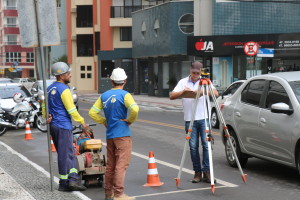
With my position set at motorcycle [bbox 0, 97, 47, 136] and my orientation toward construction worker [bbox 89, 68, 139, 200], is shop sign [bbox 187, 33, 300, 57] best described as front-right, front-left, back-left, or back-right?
back-left

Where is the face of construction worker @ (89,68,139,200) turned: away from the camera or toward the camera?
away from the camera

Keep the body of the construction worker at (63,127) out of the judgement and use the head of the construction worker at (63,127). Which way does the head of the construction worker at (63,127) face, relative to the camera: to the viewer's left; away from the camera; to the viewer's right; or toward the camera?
to the viewer's right

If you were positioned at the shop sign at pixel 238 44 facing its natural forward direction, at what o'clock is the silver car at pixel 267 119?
The silver car is roughly at 12 o'clock from the shop sign.

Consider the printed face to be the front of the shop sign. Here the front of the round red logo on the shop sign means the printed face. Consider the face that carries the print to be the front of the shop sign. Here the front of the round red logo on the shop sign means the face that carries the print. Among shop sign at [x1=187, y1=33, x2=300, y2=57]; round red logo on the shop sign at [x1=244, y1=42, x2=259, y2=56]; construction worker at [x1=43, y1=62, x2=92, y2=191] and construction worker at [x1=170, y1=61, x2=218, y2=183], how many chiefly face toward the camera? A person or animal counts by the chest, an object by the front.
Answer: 3

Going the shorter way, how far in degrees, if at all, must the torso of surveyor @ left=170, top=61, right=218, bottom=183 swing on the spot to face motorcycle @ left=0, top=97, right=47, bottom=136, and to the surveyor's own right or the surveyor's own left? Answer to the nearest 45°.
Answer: approximately 135° to the surveyor's own right

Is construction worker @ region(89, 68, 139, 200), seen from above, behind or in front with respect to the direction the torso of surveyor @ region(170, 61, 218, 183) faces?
in front
